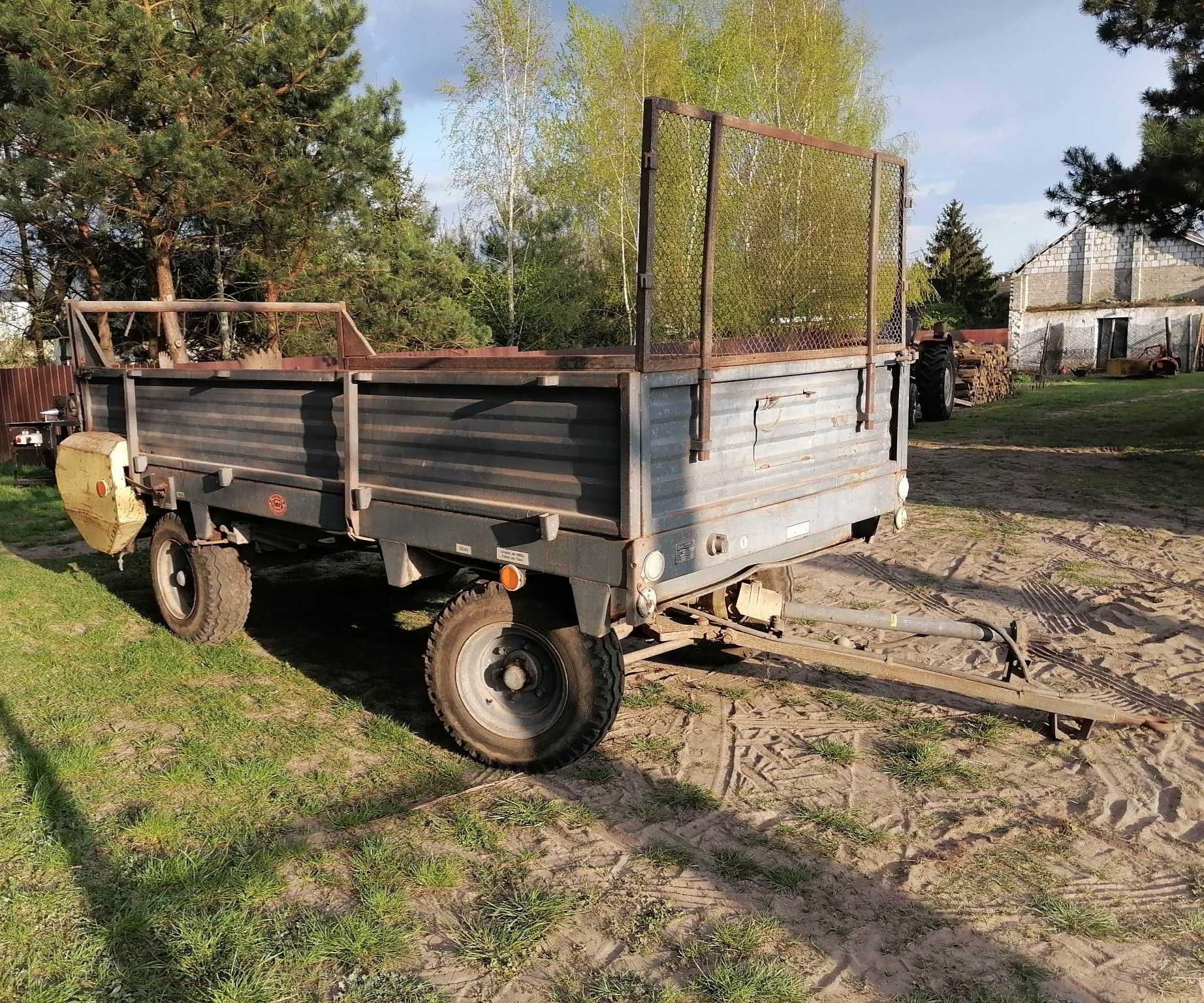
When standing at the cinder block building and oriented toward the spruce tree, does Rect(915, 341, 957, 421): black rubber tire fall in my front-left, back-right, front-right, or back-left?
back-left

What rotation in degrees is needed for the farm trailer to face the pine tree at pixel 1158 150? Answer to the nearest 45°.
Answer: approximately 90° to its left

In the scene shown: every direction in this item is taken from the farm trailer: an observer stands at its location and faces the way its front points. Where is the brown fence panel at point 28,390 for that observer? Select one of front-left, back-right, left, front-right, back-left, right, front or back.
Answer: back

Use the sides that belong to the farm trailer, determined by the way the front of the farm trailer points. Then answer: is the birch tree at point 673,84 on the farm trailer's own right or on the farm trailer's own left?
on the farm trailer's own left

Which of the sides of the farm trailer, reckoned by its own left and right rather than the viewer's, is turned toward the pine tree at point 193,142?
back

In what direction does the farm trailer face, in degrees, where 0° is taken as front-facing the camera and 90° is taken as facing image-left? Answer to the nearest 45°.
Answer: approximately 315°

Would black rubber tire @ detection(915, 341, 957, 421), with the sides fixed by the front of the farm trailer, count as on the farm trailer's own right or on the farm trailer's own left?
on the farm trailer's own left

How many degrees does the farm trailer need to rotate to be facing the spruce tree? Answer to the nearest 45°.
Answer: approximately 135° to its left

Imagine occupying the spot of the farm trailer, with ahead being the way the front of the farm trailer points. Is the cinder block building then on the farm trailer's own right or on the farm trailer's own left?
on the farm trailer's own left
